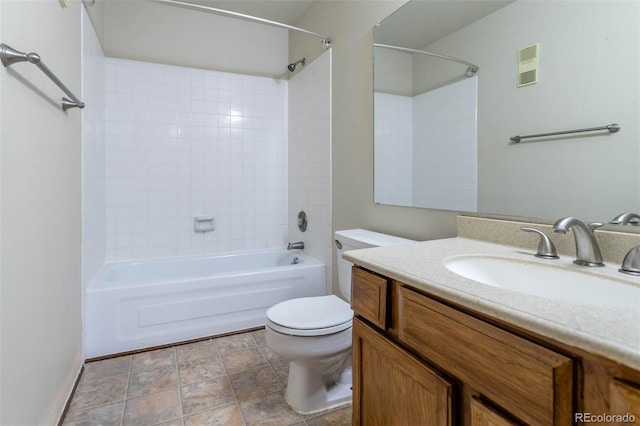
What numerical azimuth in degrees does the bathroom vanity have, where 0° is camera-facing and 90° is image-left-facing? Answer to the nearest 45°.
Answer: approximately 45°

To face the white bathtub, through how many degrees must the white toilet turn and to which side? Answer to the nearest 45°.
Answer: approximately 90° to its right

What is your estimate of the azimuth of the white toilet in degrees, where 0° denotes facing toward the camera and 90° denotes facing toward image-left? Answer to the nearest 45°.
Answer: approximately 45°

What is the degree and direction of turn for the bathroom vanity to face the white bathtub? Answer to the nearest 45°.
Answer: approximately 90° to its right

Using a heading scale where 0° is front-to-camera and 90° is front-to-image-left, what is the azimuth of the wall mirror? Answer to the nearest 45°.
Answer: approximately 45°

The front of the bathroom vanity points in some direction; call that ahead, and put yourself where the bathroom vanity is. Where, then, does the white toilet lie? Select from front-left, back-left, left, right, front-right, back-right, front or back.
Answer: right

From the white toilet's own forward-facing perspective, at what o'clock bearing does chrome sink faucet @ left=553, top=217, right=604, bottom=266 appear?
The chrome sink faucet is roughly at 9 o'clock from the white toilet.

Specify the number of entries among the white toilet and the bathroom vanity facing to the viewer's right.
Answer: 0
